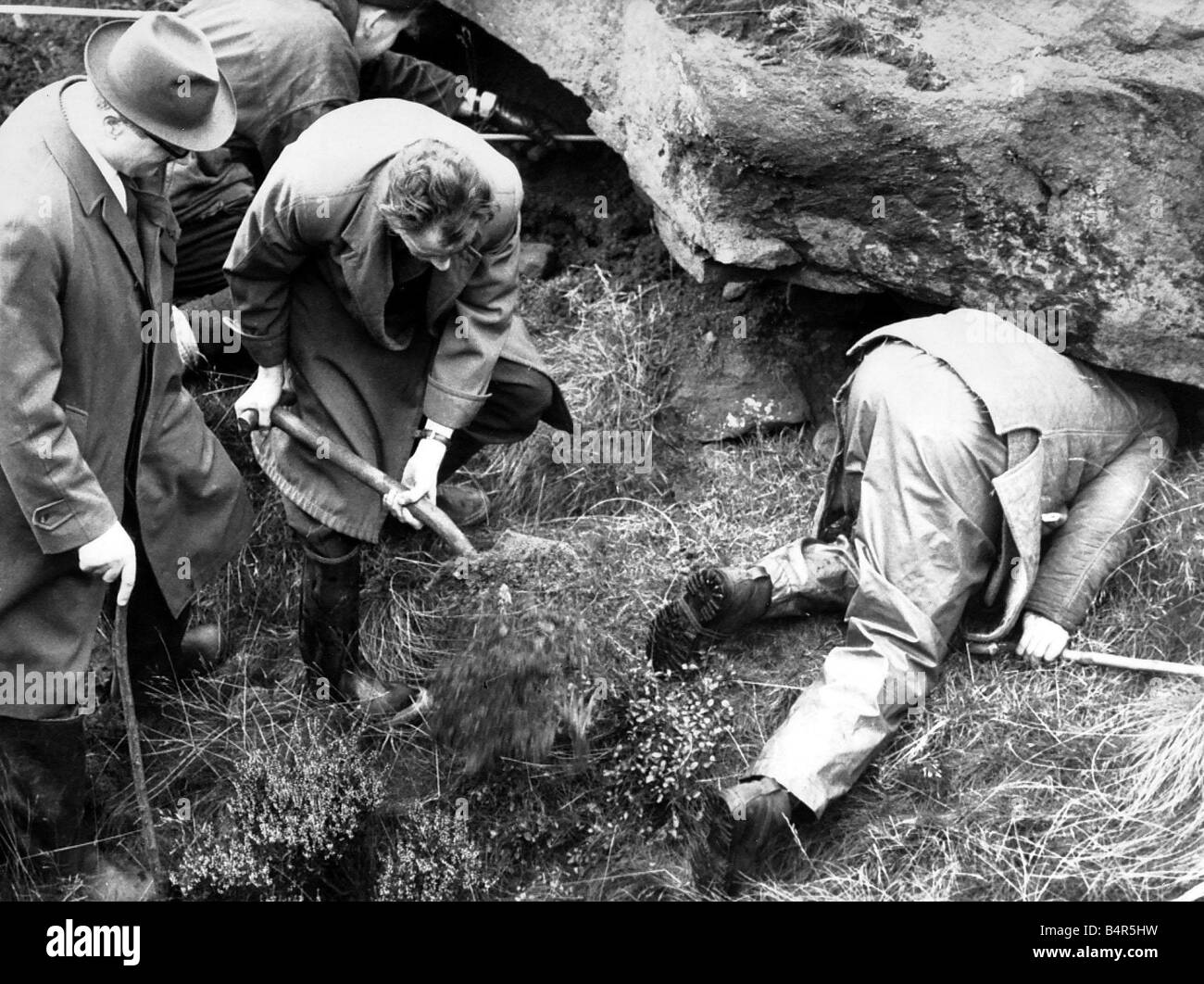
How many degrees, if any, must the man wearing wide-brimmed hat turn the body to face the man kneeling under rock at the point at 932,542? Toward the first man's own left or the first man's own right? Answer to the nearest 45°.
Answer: approximately 45° to the first man's own left

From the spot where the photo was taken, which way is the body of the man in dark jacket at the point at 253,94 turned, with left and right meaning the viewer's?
facing to the right of the viewer

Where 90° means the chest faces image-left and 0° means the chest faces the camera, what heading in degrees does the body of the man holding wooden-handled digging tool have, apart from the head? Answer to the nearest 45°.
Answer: approximately 315°

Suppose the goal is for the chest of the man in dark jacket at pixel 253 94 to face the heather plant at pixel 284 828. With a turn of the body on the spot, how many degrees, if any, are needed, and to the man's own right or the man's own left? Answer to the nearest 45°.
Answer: approximately 90° to the man's own right

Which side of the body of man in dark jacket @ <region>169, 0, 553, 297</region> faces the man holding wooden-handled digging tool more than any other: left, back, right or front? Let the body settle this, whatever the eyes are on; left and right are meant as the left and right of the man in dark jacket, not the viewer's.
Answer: right

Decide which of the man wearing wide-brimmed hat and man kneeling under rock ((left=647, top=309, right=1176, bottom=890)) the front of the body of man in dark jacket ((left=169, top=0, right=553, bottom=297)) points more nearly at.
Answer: the man kneeling under rock

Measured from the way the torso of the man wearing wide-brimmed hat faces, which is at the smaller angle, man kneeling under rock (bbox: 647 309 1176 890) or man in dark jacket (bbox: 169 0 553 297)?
the man kneeling under rock

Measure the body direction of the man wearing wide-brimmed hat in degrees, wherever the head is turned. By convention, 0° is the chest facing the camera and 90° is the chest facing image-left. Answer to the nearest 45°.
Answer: approximately 315°

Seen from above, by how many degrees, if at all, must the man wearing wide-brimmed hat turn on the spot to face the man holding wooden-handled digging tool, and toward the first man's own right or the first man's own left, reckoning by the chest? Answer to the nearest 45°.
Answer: approximately 90° to the first man's own left

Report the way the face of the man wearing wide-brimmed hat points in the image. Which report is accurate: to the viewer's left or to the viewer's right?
to the viewer's right
